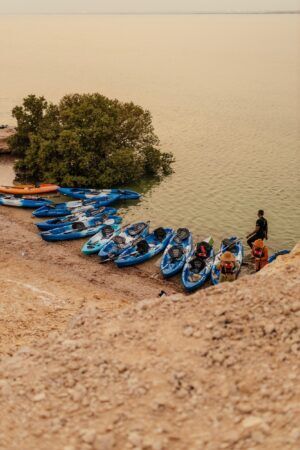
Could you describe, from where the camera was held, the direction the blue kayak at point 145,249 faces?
facing the viewer and to the left of the viewer

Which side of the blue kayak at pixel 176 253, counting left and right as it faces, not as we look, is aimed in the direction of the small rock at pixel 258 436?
front

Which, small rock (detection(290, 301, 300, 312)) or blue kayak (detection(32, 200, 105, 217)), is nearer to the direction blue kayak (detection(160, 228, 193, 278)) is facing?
the small rock

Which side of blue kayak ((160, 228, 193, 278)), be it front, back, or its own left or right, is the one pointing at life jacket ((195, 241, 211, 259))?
left

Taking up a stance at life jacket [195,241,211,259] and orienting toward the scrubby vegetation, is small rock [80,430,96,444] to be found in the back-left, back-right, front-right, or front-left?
back-left

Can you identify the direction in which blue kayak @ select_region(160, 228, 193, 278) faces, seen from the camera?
facing the viewer

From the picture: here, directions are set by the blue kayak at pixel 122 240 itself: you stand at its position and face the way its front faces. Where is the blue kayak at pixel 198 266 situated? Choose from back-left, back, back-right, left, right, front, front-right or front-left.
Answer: left

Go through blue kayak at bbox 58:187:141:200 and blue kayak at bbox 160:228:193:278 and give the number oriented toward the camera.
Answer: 1
